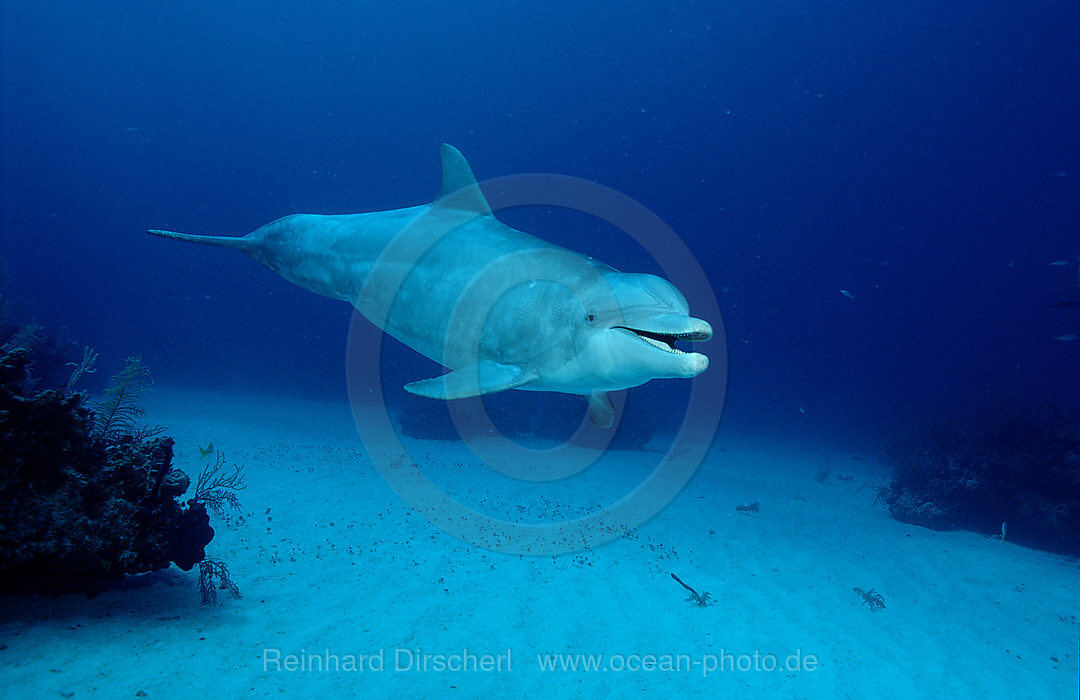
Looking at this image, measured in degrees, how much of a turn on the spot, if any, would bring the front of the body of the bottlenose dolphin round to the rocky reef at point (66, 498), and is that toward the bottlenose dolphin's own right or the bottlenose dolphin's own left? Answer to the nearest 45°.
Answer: approximately 135° to the bottlenose dolphin's own right

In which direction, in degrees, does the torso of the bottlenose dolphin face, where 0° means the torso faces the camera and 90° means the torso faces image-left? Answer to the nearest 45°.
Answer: approximately 315°

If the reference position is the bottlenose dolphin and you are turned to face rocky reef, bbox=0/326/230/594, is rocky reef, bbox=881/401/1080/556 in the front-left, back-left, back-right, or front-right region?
back-right

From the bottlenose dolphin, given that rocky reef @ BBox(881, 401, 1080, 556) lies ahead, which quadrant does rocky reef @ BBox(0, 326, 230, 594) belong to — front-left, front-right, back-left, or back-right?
back-left

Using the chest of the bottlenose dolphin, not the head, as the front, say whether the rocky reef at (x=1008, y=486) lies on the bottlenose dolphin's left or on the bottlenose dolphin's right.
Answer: on the bottlenose dolphin's left
